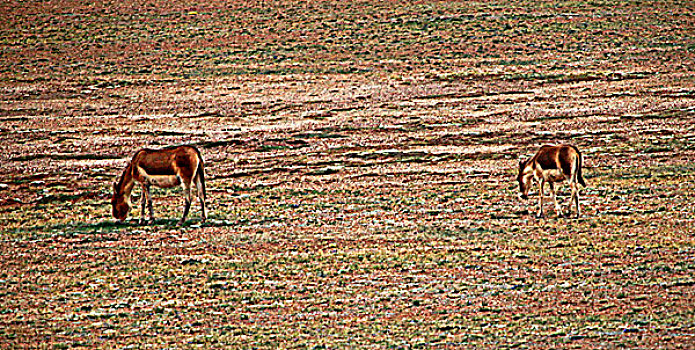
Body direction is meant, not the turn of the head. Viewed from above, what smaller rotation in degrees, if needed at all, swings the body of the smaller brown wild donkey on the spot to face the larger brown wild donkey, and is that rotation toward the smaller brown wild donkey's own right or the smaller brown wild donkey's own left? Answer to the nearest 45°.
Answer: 0° — it already faces it

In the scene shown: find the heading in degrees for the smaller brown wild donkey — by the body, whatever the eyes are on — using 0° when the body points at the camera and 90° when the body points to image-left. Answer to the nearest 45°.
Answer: approximately 90°

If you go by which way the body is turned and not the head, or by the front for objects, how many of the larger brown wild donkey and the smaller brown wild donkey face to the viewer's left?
2

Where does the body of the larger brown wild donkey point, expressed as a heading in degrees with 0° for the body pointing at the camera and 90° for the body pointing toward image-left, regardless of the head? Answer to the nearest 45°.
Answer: approximately 90°

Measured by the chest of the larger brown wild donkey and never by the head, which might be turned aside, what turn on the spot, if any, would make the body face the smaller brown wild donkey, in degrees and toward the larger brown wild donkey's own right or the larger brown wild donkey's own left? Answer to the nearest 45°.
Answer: approximately 180°
